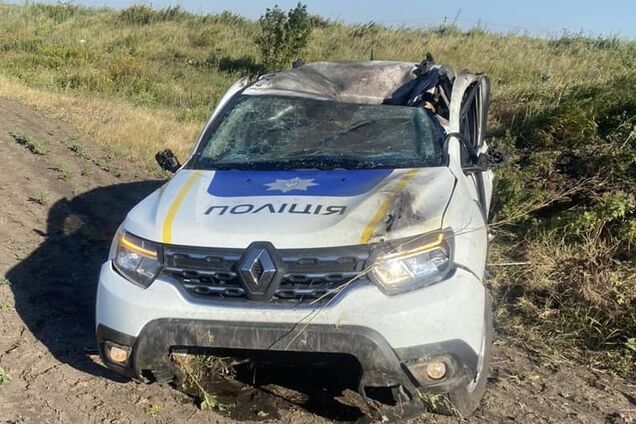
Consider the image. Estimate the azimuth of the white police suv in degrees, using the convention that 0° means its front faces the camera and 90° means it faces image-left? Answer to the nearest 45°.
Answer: approximately 0°

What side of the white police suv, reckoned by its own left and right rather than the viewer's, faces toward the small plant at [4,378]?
right

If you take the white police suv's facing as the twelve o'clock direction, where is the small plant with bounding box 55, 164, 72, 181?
The small plant is roughly at 5 o'clock from the white police suv.

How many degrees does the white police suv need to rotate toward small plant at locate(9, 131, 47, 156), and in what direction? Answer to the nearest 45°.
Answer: approximately 135° to its right

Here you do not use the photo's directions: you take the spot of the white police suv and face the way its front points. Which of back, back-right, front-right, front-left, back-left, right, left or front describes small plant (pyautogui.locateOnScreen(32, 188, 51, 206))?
back-right
